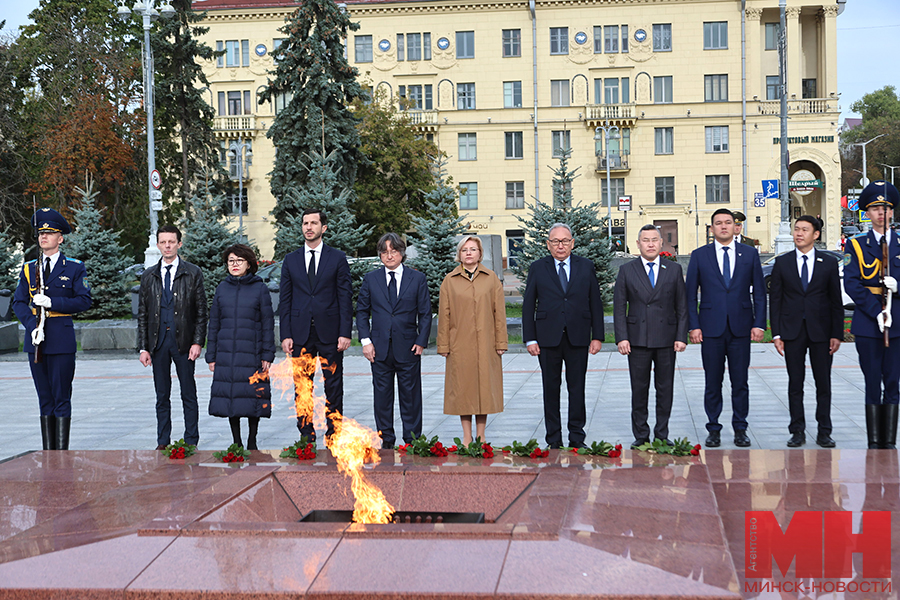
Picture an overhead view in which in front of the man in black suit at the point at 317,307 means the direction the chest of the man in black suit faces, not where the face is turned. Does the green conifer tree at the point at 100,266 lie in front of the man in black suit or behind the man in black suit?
behind

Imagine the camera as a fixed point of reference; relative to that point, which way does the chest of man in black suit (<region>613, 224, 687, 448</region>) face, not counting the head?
toward the camera

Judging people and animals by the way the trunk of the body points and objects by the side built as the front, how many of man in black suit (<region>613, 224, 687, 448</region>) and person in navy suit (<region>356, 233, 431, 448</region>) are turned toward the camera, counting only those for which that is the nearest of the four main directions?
2

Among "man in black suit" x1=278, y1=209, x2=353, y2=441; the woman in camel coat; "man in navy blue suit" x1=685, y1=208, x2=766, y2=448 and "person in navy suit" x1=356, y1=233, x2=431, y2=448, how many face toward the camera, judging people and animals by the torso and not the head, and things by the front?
4

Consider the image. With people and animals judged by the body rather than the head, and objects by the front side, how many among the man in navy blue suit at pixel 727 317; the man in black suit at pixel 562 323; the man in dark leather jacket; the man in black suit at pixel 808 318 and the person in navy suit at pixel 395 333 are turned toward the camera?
5

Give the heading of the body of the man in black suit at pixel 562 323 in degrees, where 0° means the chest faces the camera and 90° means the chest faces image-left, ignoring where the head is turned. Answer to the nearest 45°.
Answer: approximately 0°

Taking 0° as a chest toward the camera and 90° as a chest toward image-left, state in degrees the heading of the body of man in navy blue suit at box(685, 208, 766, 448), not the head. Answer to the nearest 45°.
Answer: approximately 0°

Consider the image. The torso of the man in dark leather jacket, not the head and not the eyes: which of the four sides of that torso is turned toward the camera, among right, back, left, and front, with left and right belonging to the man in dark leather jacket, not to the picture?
front

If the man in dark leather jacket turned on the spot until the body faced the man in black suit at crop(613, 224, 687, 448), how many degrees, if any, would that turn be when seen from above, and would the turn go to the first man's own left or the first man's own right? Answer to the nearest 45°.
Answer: approximately 90° to the first man's own left

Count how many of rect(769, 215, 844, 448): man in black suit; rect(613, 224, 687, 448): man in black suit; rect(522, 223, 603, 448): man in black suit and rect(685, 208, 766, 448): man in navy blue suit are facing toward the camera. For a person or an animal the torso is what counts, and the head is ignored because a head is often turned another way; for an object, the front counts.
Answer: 4

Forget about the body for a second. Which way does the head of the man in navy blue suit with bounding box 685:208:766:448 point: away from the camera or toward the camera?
toward the camera

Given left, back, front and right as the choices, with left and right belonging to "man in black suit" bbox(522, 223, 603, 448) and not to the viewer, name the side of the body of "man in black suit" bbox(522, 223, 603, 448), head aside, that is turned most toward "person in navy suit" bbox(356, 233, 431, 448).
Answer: right

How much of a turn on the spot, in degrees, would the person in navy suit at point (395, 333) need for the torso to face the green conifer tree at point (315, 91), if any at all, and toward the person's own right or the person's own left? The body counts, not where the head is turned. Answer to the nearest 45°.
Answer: approximately 180°

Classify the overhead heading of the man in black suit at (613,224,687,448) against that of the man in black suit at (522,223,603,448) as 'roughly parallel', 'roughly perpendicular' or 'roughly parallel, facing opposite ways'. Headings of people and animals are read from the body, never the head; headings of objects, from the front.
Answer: roughly parallel

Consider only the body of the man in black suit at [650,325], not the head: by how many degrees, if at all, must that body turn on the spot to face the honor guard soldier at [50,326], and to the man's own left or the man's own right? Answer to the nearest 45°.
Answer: approximately 90° to the man's own right

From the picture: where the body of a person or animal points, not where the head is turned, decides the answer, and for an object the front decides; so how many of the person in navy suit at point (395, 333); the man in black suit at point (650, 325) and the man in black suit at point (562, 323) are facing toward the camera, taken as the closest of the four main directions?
3
